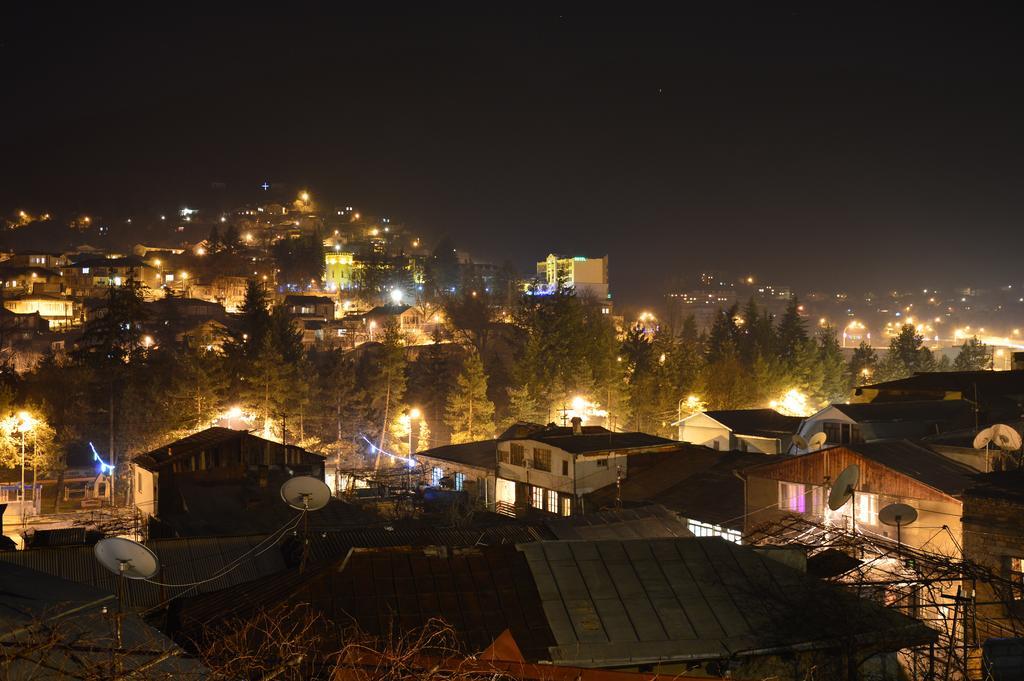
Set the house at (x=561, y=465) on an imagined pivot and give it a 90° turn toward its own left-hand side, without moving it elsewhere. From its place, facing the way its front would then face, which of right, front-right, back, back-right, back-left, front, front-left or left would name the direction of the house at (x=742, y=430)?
left

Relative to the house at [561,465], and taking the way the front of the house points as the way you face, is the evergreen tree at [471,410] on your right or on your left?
on your right

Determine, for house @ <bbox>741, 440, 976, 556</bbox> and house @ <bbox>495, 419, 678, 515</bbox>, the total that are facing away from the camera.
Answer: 0

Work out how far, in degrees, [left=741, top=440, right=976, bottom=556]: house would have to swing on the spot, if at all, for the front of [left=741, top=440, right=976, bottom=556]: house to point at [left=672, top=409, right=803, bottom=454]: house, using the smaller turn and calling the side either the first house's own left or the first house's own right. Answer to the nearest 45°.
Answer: approximately 135° to the first house's own right

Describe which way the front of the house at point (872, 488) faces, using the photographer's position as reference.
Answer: facing the viewer and to the left of the viewer

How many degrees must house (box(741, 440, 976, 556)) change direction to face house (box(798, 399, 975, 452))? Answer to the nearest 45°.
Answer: approximately 135° to its right

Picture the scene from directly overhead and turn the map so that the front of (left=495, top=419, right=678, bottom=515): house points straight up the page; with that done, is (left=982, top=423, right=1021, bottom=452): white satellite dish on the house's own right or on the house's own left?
on the house's own left

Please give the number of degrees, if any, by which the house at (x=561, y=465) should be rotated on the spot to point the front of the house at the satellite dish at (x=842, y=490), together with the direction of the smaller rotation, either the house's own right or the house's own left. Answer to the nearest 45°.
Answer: approximately 45° to the house's own left

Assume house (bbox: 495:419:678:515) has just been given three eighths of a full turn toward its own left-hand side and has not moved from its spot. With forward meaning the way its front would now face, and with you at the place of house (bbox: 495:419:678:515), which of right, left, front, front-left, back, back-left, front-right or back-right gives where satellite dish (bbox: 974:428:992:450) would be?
front-right

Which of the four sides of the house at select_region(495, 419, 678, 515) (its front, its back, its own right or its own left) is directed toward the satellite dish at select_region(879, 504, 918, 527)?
left

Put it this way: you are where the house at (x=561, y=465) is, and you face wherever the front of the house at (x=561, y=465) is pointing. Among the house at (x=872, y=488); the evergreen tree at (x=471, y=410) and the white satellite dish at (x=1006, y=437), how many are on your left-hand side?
2

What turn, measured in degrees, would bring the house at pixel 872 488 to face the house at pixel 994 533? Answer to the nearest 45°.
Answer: approximately 45° to its left
